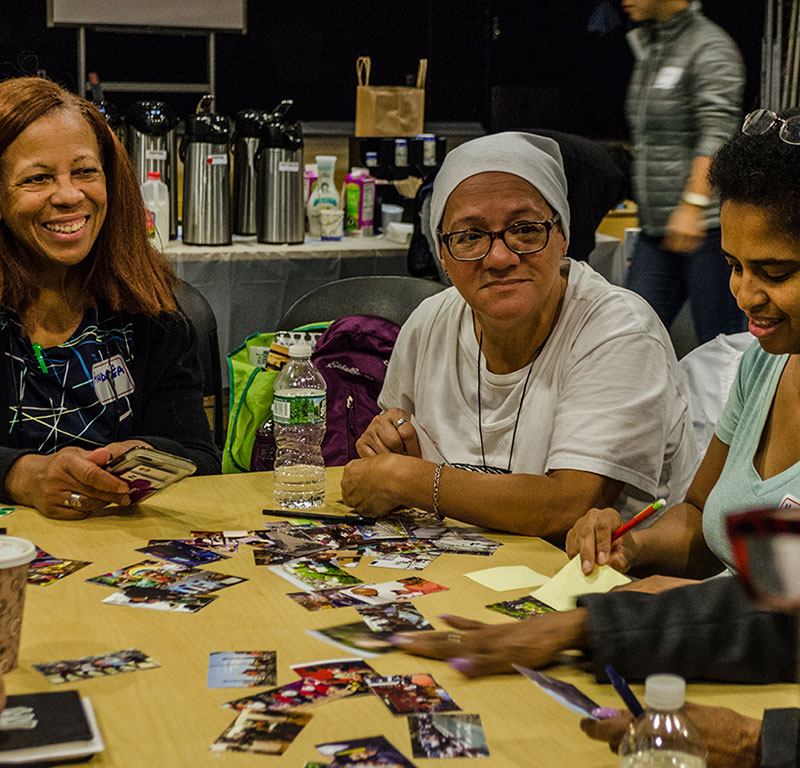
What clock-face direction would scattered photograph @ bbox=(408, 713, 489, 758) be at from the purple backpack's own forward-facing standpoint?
The scattered photograph is roughly at 12 o'clock from the purple backpack.

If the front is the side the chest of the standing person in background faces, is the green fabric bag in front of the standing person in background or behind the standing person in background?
in front

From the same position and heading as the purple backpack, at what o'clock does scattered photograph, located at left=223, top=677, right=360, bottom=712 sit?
The scattered photograph is roughly at 12 o'clock from the purple backpack.

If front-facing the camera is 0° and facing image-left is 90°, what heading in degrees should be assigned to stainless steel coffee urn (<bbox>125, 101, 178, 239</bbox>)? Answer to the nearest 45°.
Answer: approximately 0°

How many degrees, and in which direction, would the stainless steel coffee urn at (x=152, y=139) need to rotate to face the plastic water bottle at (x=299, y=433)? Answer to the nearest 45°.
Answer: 0° — it already faces it

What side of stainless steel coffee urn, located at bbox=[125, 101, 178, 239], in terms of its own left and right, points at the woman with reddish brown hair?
front

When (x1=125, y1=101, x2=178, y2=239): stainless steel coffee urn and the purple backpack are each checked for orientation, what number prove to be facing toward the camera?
2
